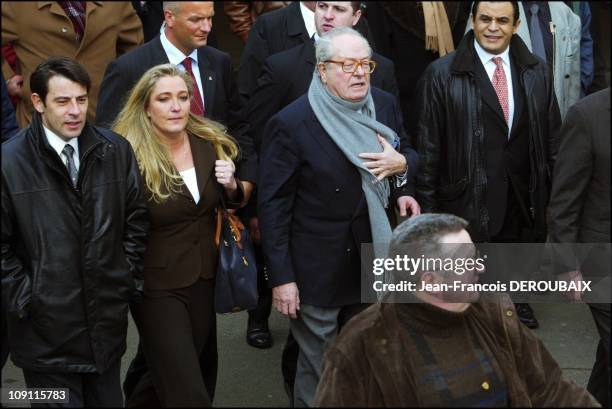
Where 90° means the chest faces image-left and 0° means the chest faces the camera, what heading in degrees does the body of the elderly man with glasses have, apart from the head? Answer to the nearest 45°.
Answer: approximately 315°

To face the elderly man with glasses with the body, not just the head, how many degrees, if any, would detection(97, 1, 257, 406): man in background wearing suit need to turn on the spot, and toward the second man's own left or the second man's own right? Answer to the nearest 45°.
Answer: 0° — they already face them

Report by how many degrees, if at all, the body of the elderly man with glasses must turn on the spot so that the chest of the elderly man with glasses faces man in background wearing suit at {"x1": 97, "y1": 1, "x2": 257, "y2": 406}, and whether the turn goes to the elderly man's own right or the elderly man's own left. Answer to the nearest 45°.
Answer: approximately 180°

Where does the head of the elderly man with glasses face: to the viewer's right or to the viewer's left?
to the viewer's right

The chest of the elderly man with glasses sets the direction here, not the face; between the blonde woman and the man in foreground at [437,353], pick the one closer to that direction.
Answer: the man in foreground

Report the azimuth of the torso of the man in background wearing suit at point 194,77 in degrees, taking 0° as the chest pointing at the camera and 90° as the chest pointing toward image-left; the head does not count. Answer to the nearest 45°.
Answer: approximately 315°

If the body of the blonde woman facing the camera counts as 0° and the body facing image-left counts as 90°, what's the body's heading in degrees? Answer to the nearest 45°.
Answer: approximately 315°
